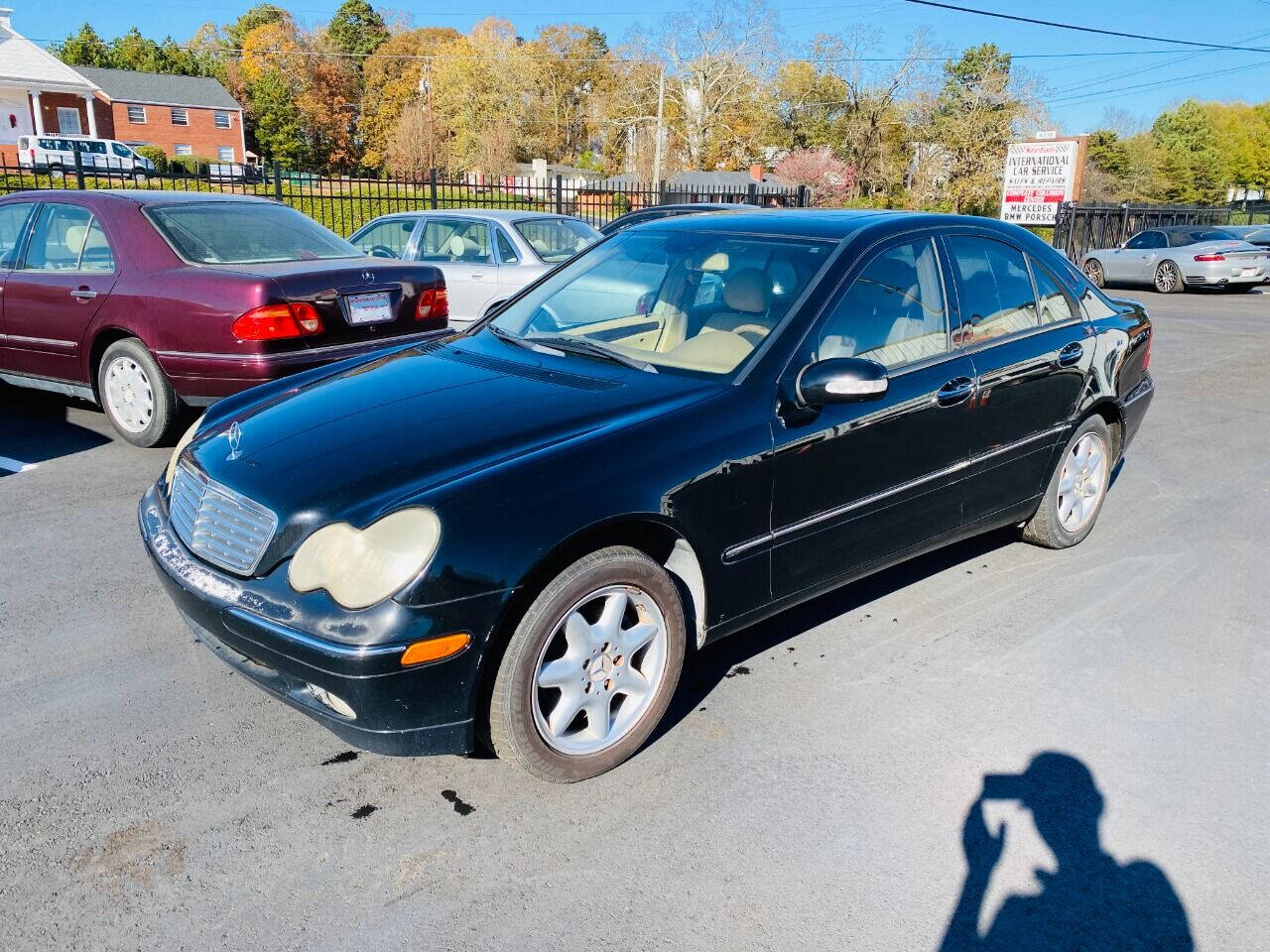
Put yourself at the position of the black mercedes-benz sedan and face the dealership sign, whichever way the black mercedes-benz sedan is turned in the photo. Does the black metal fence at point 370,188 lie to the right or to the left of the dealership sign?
left

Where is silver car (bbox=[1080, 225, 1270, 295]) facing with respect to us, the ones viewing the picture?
facing away from the viewer and to the left of the viewer

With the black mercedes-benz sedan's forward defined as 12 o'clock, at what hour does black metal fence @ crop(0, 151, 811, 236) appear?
The black metal fence is roughly at 4 o'clock from the black mercedes-benz sedan.

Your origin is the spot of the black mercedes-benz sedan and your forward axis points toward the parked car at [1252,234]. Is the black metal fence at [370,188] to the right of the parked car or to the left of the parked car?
left

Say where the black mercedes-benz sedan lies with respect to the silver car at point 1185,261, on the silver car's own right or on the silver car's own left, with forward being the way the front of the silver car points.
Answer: on the silver car's own left

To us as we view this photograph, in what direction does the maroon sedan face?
facing away from the viewer and to the left of the viewer

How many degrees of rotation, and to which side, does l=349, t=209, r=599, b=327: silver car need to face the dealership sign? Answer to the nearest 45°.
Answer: approximately 90° to its right

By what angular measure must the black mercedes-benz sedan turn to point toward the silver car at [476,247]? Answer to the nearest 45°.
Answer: approximately 135° to its right

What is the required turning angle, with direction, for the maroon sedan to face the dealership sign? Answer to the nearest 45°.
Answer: approximately 90° to its right

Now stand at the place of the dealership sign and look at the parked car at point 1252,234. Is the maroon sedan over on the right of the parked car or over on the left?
right

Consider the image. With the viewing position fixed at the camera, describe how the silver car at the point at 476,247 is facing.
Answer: facing away from the viewer and to the left of the viewer

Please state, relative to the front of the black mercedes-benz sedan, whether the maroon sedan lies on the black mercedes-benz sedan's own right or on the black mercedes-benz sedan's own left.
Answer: on the black mercedes-benz sedan's own right

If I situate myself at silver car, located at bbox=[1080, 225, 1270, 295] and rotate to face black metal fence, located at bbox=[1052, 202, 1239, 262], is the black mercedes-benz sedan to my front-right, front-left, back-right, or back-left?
back-left

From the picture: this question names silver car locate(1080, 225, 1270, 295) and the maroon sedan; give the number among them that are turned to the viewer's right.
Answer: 0
